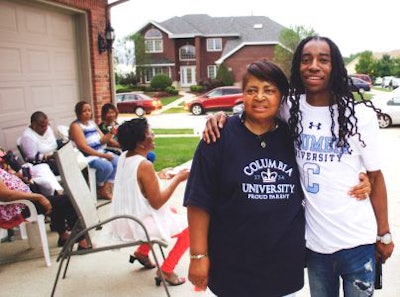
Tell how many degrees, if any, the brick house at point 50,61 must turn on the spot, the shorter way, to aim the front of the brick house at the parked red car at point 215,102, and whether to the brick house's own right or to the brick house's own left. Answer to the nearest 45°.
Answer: approximately 90° to the brick house's own left

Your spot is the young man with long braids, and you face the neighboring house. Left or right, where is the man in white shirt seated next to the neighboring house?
left

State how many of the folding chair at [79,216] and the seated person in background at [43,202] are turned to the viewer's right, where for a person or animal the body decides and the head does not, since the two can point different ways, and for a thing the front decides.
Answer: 2

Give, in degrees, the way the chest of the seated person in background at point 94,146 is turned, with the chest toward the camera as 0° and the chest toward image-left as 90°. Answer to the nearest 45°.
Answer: approximately 315°

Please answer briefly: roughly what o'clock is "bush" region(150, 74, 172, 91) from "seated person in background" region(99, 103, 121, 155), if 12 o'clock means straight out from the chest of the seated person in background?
The bush is roughly at 8 o'clock from the seated person in background.

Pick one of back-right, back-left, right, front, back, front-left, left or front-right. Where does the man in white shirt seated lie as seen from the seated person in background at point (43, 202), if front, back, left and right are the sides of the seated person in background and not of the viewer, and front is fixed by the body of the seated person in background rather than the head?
left

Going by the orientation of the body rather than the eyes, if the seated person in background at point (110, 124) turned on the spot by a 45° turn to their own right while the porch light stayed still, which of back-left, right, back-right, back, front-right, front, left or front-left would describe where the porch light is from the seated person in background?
back

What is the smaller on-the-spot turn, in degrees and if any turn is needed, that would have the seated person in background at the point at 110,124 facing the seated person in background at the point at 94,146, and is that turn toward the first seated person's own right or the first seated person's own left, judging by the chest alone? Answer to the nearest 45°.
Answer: approximately 45° to the first seated person's own right

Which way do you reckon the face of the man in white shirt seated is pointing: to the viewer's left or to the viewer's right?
to the viewer's right

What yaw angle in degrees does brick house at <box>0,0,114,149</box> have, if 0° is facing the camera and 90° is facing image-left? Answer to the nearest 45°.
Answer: approximately 315°

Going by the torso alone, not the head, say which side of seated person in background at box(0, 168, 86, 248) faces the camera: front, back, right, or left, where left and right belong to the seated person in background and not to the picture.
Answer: right
